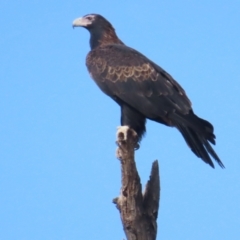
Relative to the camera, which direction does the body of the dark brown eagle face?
to the viewer's left
